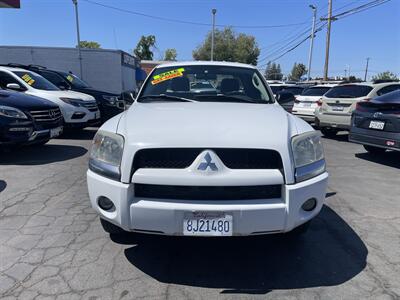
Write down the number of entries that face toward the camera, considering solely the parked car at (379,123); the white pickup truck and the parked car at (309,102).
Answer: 1

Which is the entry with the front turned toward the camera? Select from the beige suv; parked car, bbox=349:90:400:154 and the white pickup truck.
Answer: the white pickup truck

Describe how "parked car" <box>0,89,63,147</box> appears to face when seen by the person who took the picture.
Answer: facing the viewer and to the right of the viewer

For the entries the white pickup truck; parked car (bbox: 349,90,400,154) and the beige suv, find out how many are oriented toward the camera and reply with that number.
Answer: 1

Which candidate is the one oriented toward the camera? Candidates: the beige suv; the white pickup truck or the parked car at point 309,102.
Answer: the white pickup truck

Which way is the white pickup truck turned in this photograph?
toward the camera

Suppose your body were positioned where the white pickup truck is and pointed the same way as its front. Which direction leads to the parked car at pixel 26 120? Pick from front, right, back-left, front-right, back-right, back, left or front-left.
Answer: back-right

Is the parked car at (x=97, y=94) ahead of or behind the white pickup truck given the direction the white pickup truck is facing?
behind

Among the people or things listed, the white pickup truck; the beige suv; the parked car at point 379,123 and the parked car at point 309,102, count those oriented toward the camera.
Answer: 1

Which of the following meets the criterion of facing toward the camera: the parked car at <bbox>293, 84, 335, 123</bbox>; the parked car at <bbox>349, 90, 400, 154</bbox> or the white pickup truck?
the white pickup truck

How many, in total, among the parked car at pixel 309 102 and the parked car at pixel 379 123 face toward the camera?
0

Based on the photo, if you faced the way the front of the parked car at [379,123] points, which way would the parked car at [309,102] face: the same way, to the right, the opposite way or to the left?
the same way

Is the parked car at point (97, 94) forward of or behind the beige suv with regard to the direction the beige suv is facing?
behind

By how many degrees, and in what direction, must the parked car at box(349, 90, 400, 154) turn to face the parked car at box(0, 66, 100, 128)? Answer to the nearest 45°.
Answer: approximately 135° to its left

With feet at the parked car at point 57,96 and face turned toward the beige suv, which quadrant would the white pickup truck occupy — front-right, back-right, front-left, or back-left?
front-right

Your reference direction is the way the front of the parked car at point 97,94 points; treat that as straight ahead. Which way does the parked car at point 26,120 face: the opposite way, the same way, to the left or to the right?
the same way
